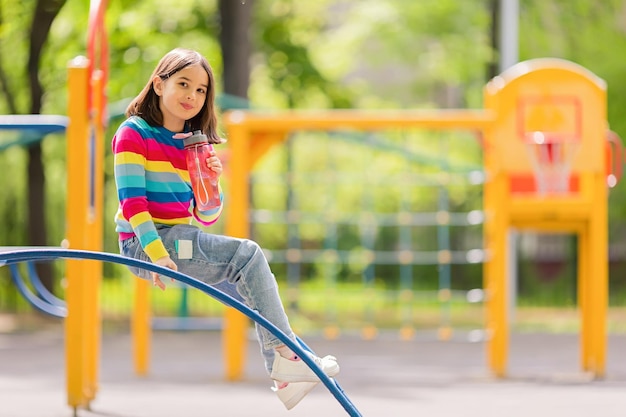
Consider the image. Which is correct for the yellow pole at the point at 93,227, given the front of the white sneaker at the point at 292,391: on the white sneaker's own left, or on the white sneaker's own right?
on the white sneaker's own left

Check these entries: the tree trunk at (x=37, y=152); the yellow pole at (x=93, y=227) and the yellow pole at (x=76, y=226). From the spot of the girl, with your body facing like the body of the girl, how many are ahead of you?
0

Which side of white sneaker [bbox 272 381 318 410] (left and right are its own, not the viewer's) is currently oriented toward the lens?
right

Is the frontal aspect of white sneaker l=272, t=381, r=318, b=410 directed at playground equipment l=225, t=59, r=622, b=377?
no

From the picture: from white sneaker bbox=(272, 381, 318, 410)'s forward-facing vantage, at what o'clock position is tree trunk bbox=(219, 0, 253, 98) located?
The tree trunk is roughly at 9 o'clock from the white sneaker.

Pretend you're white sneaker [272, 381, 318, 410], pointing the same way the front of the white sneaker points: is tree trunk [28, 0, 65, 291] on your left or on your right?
on your left

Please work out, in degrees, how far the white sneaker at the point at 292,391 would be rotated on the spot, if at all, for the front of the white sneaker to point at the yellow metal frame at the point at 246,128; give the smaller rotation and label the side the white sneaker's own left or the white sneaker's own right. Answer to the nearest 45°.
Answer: approximately 90° to the white sneaker's own left

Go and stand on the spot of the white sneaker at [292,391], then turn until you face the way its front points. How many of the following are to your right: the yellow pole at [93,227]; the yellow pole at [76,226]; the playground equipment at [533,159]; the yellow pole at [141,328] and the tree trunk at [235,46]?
0

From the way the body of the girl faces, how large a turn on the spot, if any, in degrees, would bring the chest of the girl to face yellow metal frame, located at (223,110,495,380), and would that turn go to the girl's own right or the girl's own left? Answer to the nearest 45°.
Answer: approximately 135° to the girl's own left

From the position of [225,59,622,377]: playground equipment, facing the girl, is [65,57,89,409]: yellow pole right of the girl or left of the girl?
right

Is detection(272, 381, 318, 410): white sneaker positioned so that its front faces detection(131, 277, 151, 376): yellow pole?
no

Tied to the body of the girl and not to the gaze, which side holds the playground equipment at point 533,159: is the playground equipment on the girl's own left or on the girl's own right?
on the girl's own left

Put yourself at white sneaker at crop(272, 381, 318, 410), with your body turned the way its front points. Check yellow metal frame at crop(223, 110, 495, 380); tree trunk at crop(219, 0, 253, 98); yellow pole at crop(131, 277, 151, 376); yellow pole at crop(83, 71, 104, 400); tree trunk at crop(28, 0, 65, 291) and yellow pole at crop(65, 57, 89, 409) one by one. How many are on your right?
0
